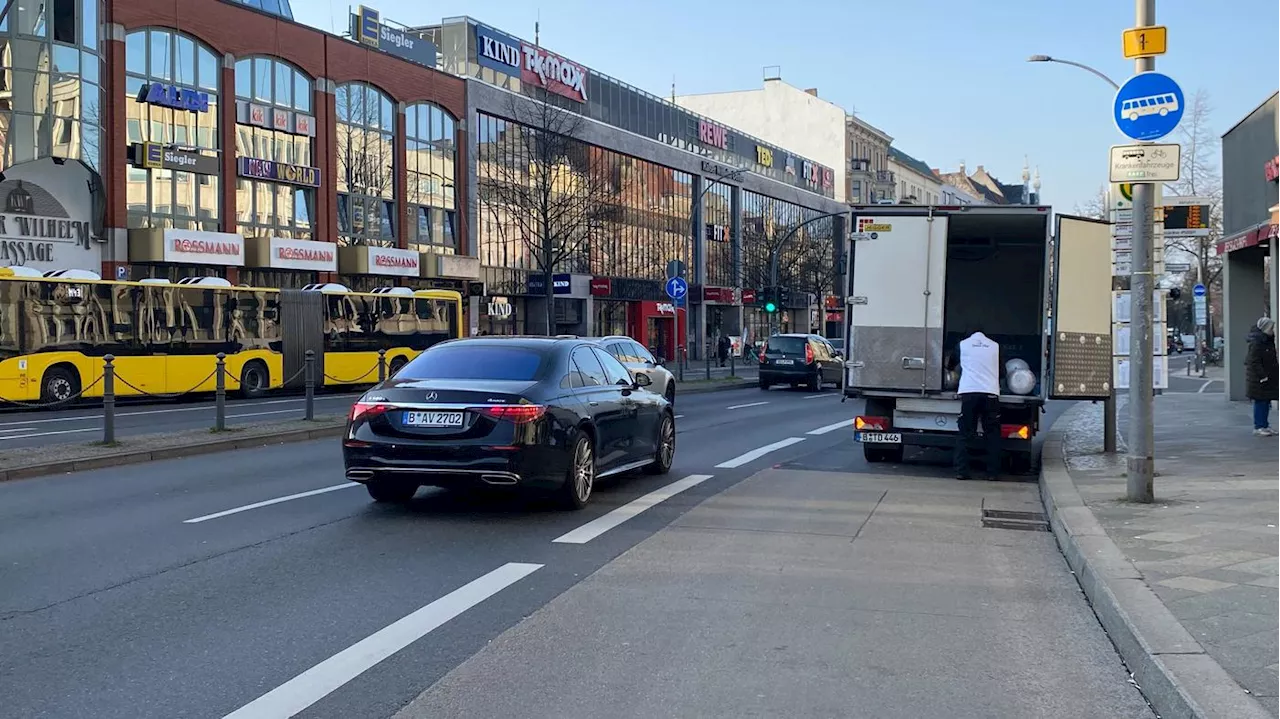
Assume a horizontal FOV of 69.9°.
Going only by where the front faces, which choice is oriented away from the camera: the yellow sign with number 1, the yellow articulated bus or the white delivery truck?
the white delivery truck

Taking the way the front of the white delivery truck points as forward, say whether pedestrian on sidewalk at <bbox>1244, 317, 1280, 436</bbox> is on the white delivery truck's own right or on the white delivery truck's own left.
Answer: on the white delivery truck's own right

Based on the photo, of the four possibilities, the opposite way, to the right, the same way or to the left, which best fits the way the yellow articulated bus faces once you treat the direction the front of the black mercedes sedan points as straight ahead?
the opposite way

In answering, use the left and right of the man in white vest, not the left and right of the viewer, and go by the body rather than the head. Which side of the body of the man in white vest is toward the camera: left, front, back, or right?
back

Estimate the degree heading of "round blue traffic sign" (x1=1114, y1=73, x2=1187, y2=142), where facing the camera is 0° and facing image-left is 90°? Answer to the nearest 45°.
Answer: approximately 0°

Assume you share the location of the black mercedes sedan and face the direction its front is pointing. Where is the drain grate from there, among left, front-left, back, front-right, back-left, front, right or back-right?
front-right

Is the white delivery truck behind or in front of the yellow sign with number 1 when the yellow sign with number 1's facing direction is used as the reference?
behind

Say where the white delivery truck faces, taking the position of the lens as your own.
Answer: facing away from the viewer

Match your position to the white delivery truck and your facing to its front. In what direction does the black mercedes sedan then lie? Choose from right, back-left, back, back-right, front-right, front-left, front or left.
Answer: back-left

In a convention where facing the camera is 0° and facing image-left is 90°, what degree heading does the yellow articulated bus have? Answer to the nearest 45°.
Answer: approximately 45°

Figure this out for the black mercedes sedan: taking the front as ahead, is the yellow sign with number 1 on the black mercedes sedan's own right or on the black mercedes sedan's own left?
on the black mercedes sedan's own right

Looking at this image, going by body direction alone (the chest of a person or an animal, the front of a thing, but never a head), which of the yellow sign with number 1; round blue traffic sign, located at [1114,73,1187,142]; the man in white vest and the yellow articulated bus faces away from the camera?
the man in white vest

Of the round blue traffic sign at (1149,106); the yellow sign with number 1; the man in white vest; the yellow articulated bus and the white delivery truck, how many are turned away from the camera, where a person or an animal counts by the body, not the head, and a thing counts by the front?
2

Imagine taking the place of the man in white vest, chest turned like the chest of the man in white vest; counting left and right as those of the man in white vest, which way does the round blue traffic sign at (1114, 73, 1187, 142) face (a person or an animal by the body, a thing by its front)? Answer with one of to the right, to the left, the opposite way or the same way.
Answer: the opposite way

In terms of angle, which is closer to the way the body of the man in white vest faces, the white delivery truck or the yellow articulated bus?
the white delivery truck
